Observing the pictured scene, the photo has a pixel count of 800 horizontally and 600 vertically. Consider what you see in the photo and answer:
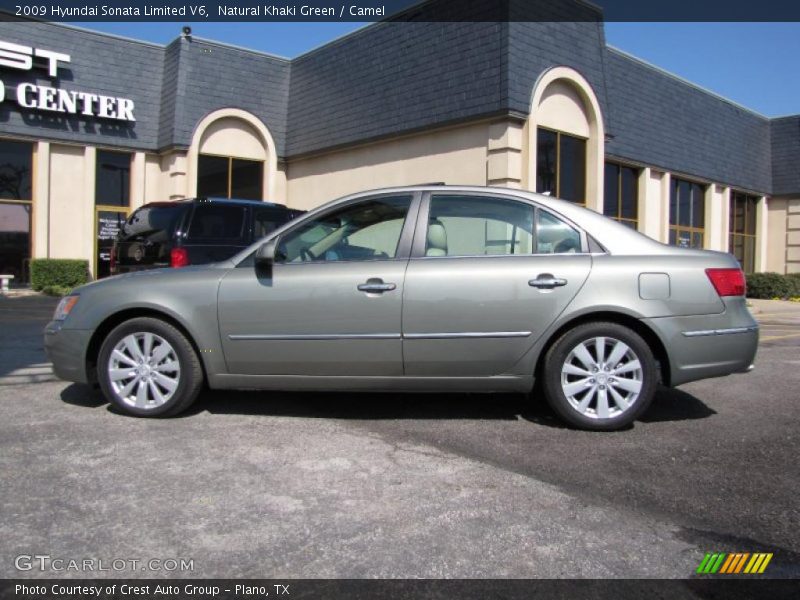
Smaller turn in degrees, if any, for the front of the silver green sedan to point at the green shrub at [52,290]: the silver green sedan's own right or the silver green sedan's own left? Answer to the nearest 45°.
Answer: approximately 45° to the silver green sedan's own right

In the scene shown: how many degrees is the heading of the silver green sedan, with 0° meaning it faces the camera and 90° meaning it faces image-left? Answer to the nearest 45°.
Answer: approximately 90°

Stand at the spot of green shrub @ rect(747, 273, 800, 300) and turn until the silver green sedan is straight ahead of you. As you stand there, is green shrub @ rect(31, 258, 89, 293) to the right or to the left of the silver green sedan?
right

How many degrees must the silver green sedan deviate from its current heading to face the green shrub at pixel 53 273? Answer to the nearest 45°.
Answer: approximately 45° to its right

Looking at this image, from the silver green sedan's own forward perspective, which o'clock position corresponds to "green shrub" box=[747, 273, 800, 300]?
The green shrub is roughly at 4 o'clock from the silver green sedan.
